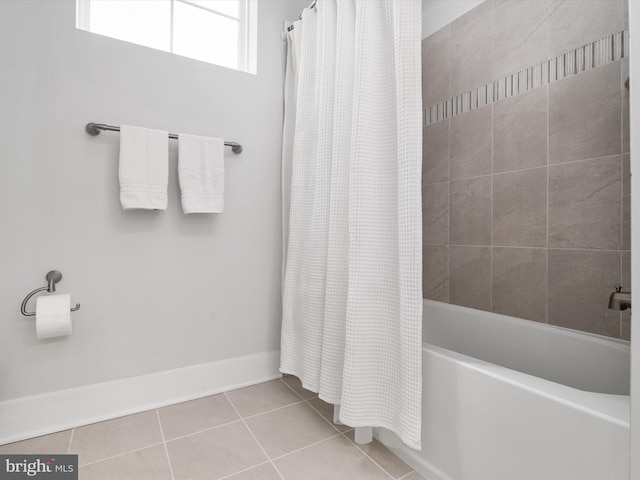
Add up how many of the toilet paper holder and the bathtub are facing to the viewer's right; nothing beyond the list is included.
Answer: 0

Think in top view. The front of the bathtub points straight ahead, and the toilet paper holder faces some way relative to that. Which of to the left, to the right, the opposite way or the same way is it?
to the left

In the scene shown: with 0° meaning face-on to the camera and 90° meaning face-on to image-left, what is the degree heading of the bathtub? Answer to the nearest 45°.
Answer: approximately 45°

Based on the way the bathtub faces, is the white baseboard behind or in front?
in front

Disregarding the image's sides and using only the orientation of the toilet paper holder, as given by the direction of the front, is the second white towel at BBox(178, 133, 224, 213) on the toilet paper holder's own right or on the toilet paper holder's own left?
on the toilet paper holder's own left

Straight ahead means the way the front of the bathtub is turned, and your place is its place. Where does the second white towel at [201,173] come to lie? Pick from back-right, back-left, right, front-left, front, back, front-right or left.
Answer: front-right

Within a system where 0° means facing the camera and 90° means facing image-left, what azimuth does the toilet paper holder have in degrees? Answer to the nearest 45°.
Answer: approximately 0°

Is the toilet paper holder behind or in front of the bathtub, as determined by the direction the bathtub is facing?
in front

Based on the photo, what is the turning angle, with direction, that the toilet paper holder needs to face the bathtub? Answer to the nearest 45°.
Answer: approximately 45° to its left

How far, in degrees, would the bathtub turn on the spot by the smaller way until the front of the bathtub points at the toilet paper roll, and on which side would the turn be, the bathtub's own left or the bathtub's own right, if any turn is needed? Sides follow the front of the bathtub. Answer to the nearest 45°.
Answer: approximately 45° to the bathtub's own right
